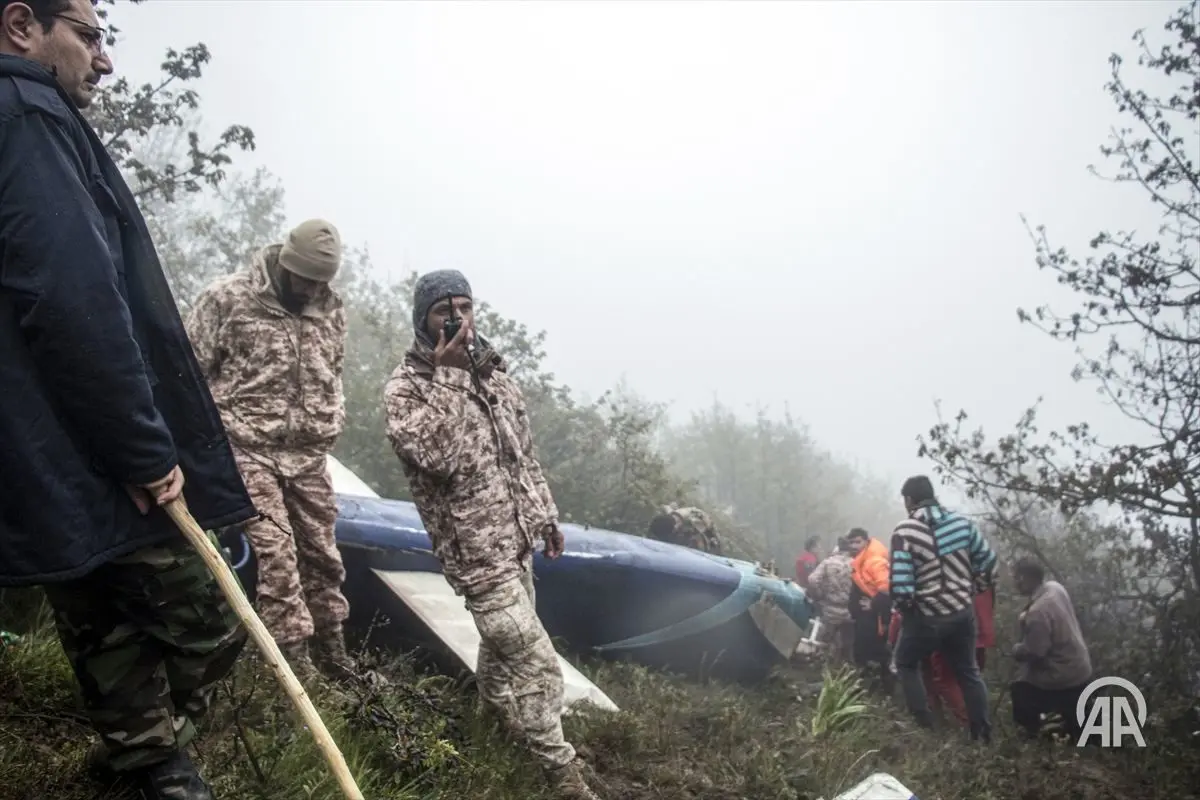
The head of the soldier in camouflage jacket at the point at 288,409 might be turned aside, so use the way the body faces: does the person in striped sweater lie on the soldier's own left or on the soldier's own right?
on the soldier's own left

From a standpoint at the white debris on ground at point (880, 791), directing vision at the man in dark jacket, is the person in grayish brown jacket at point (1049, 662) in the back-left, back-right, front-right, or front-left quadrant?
back-right

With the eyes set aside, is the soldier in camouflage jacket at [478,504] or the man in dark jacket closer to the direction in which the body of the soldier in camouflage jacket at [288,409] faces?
the soldier in camouflage jacket

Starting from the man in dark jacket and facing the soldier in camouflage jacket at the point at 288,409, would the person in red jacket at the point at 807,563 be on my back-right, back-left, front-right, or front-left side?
front-right

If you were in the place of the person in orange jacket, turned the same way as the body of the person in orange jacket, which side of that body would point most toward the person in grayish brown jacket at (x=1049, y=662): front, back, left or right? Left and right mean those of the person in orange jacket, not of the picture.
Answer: left

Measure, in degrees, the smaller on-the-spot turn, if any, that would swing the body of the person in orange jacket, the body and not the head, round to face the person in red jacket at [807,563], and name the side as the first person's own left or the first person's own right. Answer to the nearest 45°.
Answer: approximately 135° to the first person's own right

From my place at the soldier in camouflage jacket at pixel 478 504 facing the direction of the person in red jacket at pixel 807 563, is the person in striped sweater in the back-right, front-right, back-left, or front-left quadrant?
front-right

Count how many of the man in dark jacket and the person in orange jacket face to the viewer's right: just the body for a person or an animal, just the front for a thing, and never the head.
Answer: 1

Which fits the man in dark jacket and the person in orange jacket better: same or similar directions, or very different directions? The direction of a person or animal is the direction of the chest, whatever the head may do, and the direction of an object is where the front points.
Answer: very different directions

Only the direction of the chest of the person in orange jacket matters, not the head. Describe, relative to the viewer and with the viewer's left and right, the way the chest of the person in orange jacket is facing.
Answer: facing the viewer and to the left of the viewer

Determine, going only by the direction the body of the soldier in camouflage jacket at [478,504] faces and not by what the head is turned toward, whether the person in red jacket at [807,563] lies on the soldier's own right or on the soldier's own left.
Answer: on the soldier's own left

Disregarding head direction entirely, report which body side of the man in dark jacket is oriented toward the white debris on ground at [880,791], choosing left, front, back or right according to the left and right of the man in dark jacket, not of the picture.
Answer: front

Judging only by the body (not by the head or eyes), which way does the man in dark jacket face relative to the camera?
to the viewer's right

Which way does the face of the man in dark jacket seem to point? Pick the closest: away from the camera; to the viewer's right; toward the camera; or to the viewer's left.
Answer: to the viewer's right
